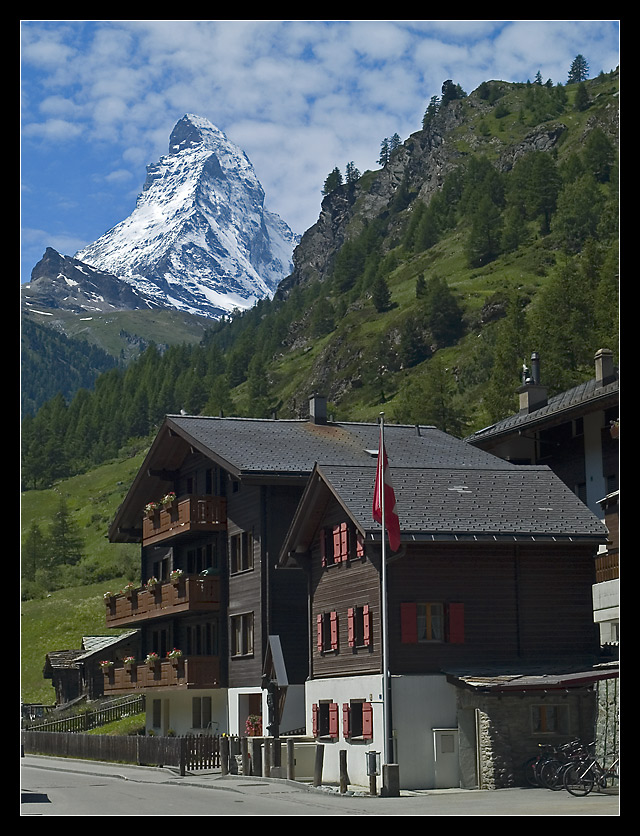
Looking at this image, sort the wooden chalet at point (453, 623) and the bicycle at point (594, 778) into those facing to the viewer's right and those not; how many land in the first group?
1

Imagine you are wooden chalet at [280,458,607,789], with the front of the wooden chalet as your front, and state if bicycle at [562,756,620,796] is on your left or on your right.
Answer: on your left

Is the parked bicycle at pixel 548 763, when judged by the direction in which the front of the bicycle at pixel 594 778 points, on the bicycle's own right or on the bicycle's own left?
on the bicycle's own left

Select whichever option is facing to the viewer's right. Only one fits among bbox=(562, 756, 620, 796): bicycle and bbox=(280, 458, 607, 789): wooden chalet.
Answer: the bicycle

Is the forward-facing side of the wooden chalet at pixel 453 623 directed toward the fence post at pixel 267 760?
no

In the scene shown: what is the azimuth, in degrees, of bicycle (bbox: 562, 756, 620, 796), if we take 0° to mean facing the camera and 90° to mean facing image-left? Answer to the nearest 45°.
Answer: approximately 270°

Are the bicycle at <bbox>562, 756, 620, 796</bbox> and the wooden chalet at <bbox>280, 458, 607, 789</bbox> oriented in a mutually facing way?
no

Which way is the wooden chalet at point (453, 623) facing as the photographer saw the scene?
facing the viewer and to the left of the viewer
